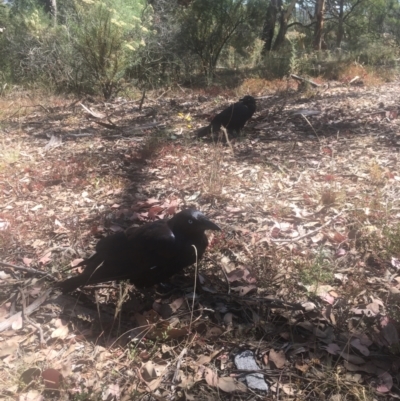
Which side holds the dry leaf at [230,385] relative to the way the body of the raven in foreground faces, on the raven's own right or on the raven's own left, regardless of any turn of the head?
on the raven's own right

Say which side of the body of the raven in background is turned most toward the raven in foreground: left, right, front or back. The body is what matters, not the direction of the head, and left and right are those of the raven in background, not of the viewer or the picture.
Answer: right

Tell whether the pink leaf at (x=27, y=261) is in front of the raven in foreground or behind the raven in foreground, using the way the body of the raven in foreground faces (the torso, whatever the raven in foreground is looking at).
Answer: behind

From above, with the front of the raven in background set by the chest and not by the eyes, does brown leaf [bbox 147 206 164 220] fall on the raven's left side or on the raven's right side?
on the raven's right side

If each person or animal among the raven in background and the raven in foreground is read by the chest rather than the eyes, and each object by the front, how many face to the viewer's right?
2

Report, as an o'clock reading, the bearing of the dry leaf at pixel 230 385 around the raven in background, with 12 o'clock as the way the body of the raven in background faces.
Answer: The dry leaf is roughly at 3 o'clock from the raven in background.

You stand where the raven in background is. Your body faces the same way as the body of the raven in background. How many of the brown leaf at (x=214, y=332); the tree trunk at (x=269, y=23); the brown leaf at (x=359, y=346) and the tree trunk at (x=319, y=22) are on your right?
2

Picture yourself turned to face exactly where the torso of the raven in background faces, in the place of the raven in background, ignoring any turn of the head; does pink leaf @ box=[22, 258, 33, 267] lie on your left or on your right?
on your right

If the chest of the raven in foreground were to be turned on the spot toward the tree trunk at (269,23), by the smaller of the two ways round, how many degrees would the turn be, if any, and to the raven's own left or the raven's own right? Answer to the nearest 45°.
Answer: approximately 90° to the raven's own left

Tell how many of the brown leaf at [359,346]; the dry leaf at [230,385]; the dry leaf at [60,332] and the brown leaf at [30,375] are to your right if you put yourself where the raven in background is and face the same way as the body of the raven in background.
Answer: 4

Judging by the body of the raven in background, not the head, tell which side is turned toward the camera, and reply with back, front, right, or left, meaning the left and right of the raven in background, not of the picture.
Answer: right

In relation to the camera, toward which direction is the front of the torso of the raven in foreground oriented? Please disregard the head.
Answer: to the viewer's right
